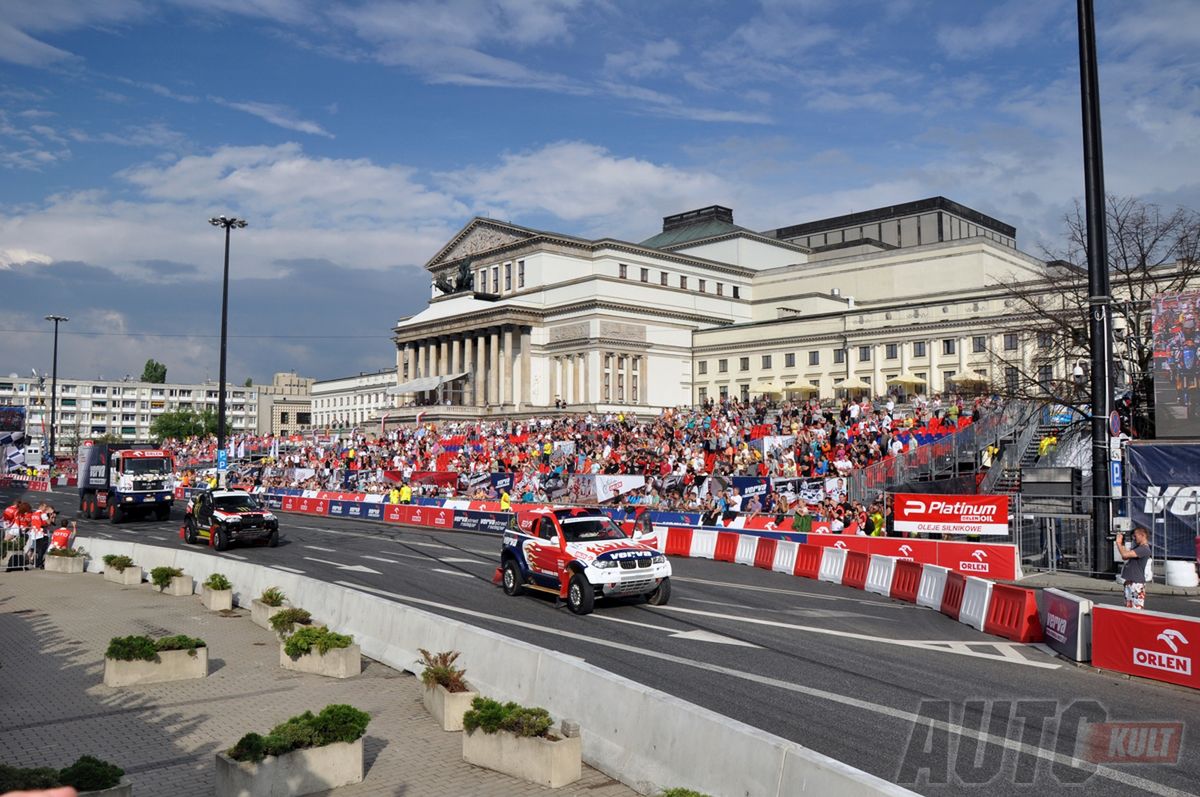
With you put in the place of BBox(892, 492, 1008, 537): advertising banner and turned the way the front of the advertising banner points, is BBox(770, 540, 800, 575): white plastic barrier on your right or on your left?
on your right

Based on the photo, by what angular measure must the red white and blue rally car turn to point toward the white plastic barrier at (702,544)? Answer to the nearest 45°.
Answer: approximately 135° to its left

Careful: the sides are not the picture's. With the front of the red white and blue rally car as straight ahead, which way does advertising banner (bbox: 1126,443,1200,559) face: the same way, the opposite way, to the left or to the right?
to the right

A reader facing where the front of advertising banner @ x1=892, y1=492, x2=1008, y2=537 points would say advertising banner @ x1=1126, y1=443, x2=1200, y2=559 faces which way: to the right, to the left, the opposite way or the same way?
the same way

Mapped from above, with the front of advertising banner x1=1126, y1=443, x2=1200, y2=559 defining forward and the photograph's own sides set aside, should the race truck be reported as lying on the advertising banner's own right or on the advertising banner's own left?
on the advertising banner's own right

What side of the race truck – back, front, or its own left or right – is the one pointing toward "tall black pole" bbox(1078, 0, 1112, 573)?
front

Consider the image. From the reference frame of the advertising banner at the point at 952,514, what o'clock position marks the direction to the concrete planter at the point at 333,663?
The concrete planter is roughly at 1 o'clock from the advertising banner.

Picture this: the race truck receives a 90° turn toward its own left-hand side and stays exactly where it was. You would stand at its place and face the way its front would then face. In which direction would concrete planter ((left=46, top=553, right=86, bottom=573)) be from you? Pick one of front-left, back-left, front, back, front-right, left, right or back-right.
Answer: back-right

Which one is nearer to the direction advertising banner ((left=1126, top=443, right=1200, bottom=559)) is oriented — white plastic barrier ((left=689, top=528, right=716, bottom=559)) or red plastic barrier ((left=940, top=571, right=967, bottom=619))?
the red plastic barrier

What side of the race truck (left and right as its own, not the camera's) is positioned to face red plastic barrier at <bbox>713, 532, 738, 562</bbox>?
front

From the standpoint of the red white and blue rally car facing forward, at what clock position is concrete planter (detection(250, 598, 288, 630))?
The concrete planter is roughly at 4 o'clock from the red white and blue rally car.

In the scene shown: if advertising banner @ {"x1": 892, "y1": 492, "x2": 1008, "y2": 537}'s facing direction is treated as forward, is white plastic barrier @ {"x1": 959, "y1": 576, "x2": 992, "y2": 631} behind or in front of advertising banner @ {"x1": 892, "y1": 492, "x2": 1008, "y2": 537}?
in front

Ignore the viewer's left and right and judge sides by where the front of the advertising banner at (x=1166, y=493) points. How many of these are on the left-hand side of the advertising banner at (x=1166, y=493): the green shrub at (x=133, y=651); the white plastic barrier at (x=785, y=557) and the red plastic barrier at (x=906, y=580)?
0

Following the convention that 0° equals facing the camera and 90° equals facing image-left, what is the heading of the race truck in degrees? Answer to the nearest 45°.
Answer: approximately 315°

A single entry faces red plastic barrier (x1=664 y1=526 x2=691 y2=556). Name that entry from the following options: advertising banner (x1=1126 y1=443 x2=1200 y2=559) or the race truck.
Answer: the race truck

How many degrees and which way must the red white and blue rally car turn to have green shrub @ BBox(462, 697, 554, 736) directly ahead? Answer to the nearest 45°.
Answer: approximately 45° to its right

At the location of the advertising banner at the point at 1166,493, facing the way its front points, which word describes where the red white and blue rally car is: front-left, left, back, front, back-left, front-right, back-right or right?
front-right

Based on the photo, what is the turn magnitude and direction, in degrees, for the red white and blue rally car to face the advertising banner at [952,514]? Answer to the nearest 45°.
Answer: approximately 90° to its left

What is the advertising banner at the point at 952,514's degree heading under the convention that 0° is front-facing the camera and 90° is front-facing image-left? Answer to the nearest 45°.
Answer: approximately 0°

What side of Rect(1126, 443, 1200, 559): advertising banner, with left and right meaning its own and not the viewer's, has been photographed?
front

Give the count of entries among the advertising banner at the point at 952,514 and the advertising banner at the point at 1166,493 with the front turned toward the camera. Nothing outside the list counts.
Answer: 2
